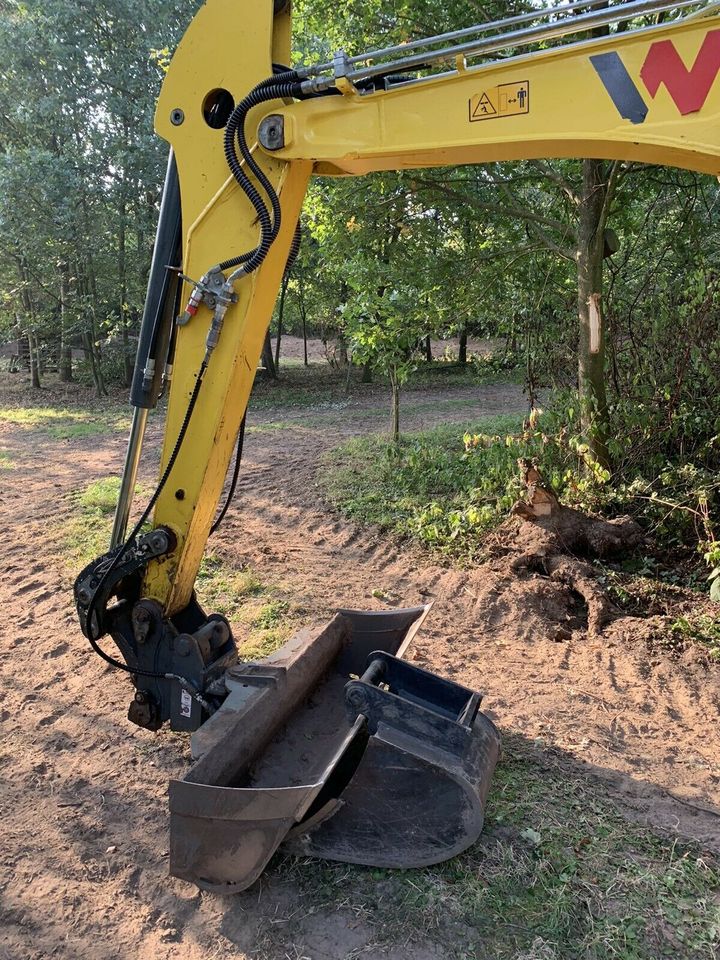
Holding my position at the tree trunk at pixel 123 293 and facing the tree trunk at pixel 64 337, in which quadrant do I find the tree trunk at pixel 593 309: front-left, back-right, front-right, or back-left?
back-left

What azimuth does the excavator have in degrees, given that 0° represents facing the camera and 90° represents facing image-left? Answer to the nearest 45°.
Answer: approximately 90°

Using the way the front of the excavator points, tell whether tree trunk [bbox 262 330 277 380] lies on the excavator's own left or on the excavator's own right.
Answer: on the excavator's own right

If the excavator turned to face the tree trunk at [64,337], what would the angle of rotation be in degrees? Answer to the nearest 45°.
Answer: approximately 45° to its right

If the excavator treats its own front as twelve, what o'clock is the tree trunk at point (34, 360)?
The tree trunk is roughly at 2 o'clock from the excavator.

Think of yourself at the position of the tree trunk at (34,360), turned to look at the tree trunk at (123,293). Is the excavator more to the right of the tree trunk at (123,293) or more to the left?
right

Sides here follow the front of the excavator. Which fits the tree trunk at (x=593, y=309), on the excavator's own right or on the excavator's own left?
on the excavator's own right
